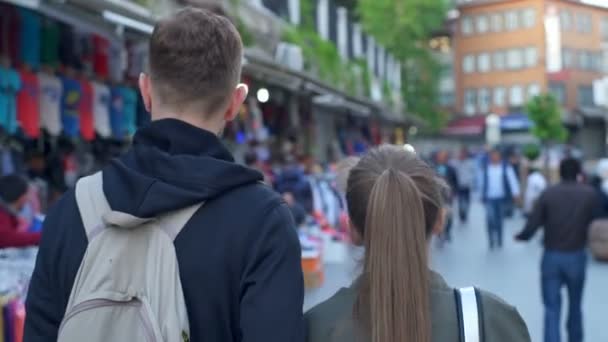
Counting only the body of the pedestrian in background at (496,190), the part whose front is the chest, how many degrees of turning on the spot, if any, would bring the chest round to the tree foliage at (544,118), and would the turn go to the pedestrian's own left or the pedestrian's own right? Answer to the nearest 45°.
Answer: approximately 180°

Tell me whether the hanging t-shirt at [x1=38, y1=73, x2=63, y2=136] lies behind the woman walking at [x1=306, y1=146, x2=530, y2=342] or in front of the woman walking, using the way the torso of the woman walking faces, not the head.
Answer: in front

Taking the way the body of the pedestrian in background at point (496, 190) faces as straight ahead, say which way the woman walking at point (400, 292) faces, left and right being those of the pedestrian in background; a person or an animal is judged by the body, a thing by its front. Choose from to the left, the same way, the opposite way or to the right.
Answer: the opposite way

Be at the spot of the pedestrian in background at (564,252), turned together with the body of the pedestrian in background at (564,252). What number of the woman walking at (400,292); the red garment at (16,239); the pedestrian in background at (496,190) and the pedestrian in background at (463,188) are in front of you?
2

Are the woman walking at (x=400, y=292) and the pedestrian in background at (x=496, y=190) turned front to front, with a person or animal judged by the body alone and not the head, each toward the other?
yes

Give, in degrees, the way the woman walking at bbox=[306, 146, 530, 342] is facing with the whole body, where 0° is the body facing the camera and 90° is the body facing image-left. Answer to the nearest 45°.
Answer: approximately 180°

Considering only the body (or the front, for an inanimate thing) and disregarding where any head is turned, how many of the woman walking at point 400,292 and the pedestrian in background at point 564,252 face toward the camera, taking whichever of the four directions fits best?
0

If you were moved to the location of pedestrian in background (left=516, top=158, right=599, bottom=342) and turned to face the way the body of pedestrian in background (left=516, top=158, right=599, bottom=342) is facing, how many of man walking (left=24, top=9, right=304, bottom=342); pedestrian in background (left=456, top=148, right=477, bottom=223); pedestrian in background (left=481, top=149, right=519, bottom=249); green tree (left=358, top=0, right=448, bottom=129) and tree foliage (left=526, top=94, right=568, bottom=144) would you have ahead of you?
4

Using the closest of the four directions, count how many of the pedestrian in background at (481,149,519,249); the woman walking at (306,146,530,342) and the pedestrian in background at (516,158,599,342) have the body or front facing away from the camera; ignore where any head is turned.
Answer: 2

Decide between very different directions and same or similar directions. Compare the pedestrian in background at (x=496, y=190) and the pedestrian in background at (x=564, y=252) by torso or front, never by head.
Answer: very different directions

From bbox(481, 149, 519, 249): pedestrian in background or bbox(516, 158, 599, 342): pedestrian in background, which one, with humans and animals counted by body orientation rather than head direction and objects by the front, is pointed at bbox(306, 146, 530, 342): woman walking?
bbox(481, 149, 519, 249): pedestrian in background

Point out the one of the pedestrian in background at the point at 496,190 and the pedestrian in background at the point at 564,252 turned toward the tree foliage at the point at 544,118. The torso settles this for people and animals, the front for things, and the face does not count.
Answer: the pedestrian in background at the point at 564,252

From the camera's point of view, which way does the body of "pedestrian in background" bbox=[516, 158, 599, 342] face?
away from the camera

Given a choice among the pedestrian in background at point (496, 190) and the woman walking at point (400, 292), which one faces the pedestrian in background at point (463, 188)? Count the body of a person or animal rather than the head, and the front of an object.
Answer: the woman walking

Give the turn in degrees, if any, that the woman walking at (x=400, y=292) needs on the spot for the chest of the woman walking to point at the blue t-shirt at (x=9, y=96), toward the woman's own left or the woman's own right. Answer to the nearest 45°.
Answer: approximately 45° to the woman's own left

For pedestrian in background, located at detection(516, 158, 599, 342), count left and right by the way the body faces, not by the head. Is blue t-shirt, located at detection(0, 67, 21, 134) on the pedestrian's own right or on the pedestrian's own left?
on the pedestrian's own left
